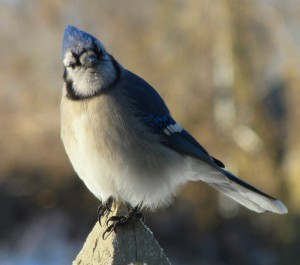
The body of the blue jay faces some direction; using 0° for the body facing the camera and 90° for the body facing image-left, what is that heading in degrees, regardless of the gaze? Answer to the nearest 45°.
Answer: approximately 45°
